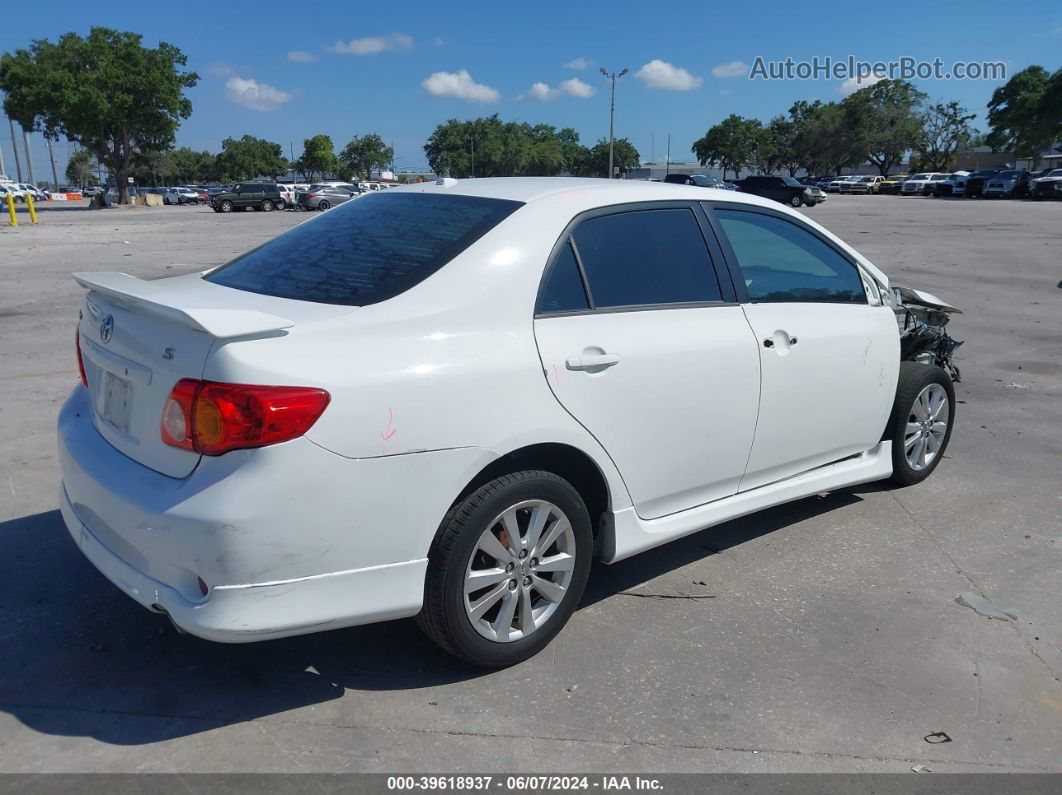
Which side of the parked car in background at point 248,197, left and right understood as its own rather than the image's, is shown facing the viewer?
left

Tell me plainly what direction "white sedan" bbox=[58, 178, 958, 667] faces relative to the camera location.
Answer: facing away from the viewer and to the right of the viewer

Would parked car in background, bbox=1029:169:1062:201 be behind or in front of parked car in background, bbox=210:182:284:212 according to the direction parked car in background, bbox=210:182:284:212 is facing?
behind

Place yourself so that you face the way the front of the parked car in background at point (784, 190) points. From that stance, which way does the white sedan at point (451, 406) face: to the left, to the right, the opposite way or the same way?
to the left

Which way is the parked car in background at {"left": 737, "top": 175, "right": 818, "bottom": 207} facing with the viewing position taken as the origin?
facing the viewer and to the right of the viewer

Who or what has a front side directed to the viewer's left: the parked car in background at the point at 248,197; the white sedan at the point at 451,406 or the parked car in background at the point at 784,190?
the parked car in background at the point at 248,197

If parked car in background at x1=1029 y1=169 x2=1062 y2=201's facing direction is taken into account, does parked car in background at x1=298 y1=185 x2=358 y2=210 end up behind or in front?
in front

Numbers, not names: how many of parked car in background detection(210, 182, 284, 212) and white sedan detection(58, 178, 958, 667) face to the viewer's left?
1

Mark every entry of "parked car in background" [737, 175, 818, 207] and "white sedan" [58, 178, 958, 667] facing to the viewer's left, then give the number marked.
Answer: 0
